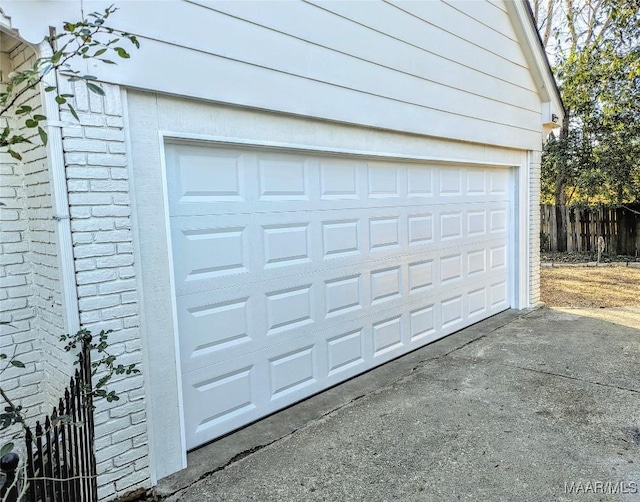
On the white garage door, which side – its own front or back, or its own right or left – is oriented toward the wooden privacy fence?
left

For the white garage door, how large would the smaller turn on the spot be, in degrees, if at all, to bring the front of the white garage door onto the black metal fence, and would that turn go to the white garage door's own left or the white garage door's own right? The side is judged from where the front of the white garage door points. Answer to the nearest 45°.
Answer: approximately 45° to the white garage door's own right

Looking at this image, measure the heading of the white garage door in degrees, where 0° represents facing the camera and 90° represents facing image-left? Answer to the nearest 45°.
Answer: approximately 315°

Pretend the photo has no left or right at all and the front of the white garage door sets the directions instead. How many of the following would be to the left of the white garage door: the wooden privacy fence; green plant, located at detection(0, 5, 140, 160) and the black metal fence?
1

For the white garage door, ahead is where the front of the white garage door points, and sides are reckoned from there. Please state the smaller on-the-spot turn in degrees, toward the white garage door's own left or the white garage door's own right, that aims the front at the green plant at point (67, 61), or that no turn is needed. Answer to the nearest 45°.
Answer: approximately 45° to the white garage door's own right
